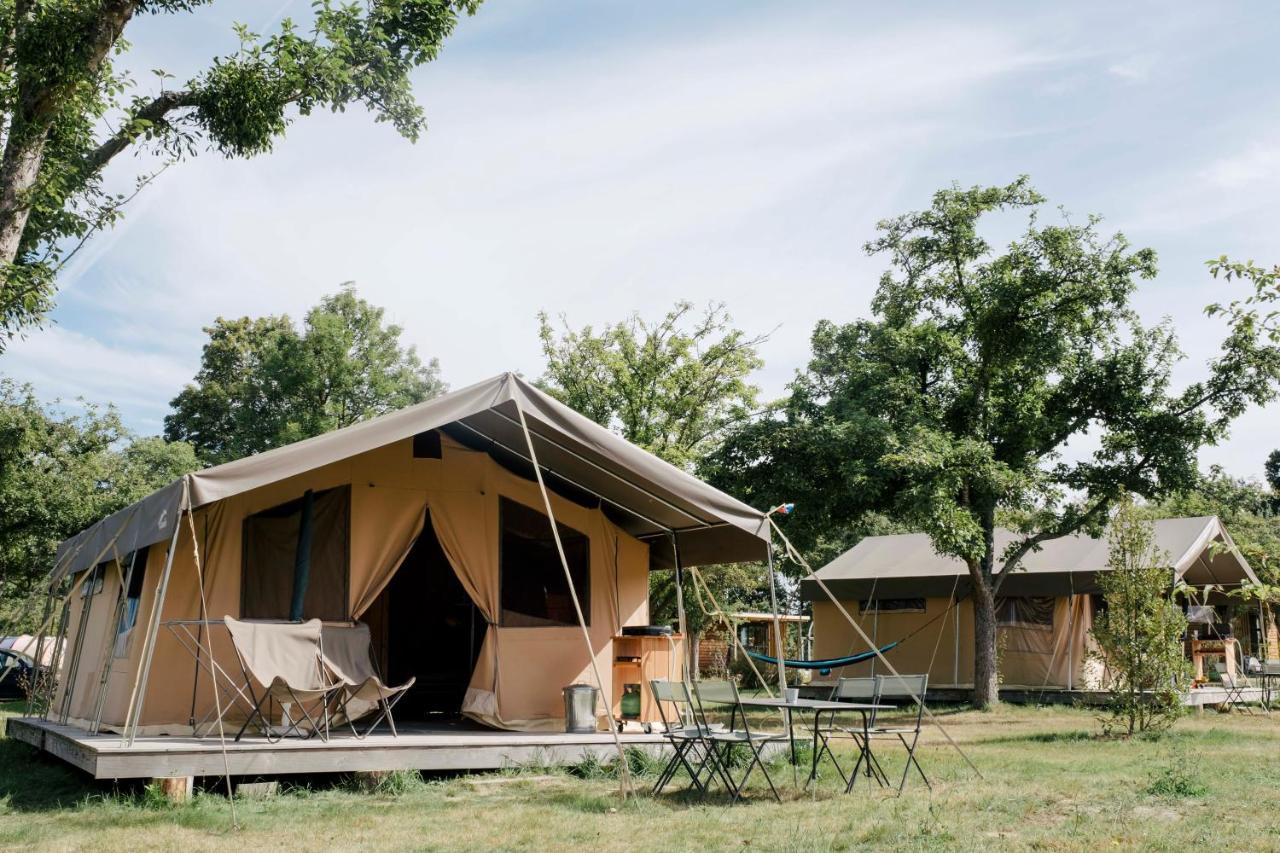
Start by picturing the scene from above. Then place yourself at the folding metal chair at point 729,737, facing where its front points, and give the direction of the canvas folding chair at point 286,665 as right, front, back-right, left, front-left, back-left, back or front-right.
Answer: back-left

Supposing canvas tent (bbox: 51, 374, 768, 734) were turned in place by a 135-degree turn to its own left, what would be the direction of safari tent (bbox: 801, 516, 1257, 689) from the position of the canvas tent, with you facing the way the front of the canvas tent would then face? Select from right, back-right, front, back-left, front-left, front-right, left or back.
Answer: front-right

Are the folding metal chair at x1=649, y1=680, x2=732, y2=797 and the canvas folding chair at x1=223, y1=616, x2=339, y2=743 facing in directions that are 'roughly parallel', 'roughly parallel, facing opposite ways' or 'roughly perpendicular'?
roughly perpendicular

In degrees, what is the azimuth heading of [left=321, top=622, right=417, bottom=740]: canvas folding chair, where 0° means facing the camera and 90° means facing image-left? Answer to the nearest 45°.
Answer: approximately 315°

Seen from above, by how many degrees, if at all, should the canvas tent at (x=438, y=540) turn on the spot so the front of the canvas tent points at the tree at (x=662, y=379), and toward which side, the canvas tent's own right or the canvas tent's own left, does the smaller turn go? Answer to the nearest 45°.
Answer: approximately 135° to the canvas tent's own left

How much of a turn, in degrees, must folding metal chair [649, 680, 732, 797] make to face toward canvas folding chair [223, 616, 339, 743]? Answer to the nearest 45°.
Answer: approximately 135° to its left

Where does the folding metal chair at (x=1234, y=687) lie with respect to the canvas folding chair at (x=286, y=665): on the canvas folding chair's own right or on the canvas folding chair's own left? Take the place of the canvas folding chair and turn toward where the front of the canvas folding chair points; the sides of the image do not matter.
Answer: on the canvas folding chair's own left

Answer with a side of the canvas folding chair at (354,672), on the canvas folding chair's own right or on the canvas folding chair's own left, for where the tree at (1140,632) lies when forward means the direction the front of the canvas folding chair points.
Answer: on the canvas folding chair's own left
